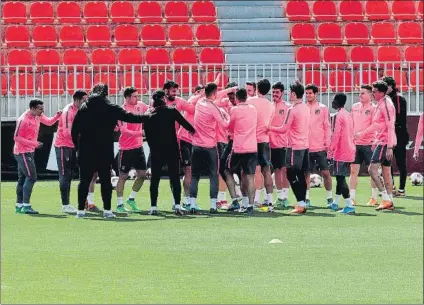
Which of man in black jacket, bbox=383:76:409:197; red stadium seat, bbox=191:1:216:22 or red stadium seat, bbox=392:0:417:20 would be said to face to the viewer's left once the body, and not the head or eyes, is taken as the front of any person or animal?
the man in black jacket

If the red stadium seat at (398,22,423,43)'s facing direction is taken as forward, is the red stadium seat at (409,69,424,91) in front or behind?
in front

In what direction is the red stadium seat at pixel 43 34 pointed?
toward the camera

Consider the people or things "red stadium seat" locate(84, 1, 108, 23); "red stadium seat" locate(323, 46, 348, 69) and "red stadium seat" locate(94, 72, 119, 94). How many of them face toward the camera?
3

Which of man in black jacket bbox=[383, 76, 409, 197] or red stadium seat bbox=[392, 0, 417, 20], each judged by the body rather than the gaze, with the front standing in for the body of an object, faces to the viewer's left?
the man in black jacket

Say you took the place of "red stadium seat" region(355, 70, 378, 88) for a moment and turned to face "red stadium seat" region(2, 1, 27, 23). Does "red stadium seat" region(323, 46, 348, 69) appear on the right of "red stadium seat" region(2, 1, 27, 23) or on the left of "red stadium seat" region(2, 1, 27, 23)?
right

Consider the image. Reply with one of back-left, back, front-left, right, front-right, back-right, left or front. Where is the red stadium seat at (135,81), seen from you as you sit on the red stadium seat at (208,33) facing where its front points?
front-right

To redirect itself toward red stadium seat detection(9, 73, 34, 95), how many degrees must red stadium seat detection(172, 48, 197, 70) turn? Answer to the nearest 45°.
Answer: approximately 45° to its right

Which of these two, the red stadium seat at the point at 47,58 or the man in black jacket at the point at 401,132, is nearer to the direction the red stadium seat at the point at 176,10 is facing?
the man in black jacket

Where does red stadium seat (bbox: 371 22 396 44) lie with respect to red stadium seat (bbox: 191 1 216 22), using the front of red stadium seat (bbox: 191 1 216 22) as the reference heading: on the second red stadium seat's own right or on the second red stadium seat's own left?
on the second red stadium seat's own left

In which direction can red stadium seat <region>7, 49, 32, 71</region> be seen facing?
toward the camera

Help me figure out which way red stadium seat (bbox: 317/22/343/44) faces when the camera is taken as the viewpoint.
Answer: facing the viewer

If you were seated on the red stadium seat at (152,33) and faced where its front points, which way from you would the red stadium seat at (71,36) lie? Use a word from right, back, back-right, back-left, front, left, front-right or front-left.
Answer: right

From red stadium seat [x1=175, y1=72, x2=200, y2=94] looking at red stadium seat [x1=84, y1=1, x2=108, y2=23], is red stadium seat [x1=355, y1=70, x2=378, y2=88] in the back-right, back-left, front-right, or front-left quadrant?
back-right

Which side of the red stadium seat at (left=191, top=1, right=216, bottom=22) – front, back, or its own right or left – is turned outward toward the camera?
front

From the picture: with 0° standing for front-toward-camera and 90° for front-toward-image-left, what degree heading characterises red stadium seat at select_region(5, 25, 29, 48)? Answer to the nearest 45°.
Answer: approximately 0°

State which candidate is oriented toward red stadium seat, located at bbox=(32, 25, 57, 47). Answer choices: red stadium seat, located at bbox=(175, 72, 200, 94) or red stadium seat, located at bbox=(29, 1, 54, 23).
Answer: red stadium seat, located at bbox=(29, 1, 54, 23)

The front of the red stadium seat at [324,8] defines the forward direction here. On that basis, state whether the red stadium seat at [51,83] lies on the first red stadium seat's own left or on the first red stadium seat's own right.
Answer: on the first red stadium seat's own right

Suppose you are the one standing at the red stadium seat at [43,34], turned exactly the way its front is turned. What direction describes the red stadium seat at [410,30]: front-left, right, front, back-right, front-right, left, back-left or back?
left
